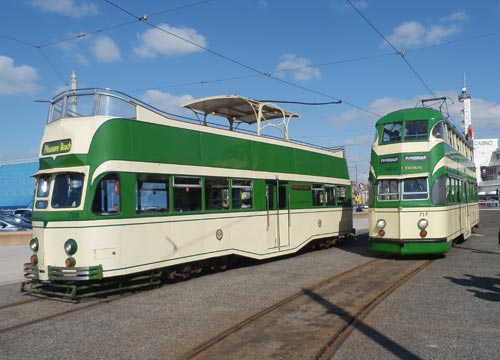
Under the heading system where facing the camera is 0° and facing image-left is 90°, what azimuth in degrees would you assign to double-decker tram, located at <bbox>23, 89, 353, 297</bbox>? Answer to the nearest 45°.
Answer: approximately 45°

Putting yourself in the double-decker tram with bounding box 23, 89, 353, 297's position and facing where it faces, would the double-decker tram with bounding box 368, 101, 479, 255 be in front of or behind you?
behind

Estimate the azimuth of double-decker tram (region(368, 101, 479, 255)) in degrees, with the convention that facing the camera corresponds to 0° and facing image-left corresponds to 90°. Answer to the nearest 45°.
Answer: approximately 0°

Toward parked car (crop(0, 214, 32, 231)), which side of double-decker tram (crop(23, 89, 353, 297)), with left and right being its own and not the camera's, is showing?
right

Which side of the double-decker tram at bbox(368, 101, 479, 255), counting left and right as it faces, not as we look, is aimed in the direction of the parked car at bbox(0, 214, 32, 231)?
right

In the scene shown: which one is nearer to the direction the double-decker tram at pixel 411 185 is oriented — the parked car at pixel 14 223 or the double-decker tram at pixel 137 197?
the double-decker tram

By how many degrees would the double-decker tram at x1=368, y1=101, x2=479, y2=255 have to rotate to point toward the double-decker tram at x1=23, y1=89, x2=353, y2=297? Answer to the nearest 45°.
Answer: approximately 45° to its right
